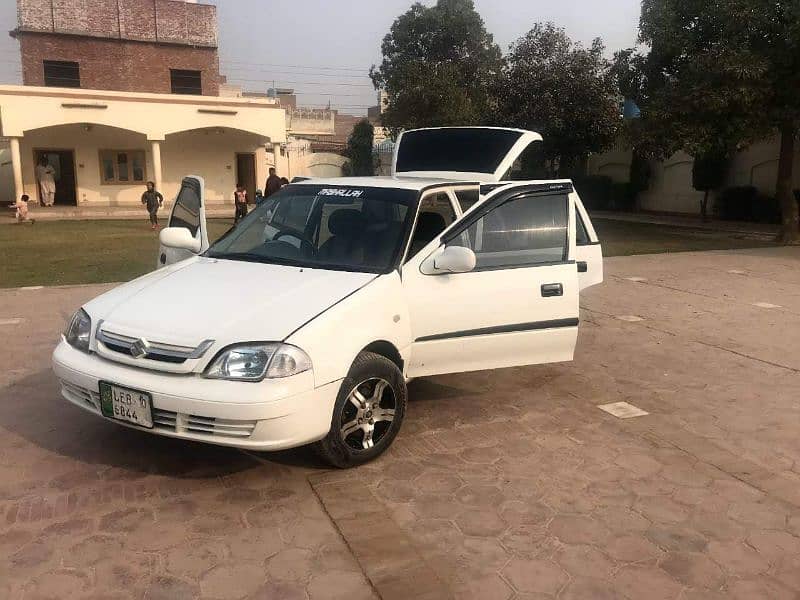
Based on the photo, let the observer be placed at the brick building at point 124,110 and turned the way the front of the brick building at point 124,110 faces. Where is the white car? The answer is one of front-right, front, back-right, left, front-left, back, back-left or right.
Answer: front

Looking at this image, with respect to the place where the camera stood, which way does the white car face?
facing the viewer and to the left of the viewer

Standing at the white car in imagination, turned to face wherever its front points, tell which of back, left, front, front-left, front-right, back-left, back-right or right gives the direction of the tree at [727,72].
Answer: back

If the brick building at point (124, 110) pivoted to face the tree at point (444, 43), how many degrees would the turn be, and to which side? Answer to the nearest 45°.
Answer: approximately 135° to its left

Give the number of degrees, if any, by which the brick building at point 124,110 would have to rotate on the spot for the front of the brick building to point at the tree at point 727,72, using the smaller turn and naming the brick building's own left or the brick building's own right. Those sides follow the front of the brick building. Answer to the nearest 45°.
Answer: approximately 45° to the brick building's own left

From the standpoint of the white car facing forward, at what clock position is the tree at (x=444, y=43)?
The tree is roughly at 5 o'clock from the white car.

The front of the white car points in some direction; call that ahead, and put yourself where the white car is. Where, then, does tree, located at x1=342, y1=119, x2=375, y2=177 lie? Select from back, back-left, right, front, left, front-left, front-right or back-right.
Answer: back-right

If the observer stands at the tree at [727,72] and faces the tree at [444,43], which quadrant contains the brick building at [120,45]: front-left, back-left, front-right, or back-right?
front-left

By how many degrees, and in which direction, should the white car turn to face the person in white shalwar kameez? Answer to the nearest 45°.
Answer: approximately 90° to its right

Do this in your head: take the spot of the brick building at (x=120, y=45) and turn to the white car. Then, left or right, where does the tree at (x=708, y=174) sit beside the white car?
left

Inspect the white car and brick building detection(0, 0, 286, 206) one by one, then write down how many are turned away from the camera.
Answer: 0

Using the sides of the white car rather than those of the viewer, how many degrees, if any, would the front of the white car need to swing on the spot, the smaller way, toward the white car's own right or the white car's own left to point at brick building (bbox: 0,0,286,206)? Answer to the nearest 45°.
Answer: approximately 135° to the white car's own right

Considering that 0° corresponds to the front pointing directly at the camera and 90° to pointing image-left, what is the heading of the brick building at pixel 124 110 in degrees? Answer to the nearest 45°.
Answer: approximately 0°
